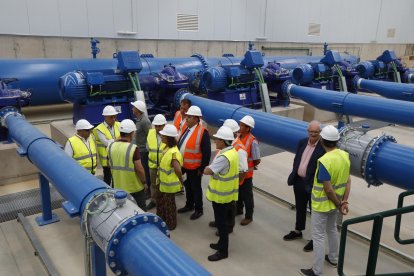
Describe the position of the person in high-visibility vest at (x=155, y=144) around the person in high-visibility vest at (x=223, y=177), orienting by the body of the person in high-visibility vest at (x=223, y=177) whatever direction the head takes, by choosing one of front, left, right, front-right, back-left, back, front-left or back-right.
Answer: front-right

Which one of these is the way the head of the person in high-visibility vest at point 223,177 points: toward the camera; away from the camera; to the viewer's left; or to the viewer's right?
to the viewer's left

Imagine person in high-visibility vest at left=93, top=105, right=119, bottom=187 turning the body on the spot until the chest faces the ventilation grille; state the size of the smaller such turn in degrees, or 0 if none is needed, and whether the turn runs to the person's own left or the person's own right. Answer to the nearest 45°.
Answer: approximately 135° to the person's own left

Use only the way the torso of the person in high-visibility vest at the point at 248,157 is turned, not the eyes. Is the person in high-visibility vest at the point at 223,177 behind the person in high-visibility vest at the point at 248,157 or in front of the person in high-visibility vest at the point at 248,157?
in front

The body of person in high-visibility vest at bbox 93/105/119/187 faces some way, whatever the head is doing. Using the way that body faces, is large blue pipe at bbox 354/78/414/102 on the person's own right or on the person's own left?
on the person's own left

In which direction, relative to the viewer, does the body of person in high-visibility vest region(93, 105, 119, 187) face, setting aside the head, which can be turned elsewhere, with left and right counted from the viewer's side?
facing the viewer and to the right of the viewer

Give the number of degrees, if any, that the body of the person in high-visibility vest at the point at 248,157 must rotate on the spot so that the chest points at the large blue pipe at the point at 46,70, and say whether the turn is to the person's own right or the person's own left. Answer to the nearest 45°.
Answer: approximately 90° to the person's own right

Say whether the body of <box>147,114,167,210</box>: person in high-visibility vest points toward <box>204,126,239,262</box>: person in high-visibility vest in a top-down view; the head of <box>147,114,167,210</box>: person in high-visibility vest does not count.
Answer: yes

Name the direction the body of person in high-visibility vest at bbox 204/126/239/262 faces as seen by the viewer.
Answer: to the viewer's left

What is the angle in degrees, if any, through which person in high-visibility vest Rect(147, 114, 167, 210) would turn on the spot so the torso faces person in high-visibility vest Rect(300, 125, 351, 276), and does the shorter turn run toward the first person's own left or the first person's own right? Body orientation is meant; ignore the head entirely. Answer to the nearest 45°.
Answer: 0° — they already face them

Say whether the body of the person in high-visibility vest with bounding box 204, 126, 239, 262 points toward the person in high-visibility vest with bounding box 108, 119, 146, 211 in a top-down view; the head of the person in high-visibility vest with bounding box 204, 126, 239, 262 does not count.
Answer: yes

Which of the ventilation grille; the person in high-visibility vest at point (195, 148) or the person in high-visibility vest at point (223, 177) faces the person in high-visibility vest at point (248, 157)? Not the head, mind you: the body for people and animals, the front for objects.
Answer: the ventilation grille
